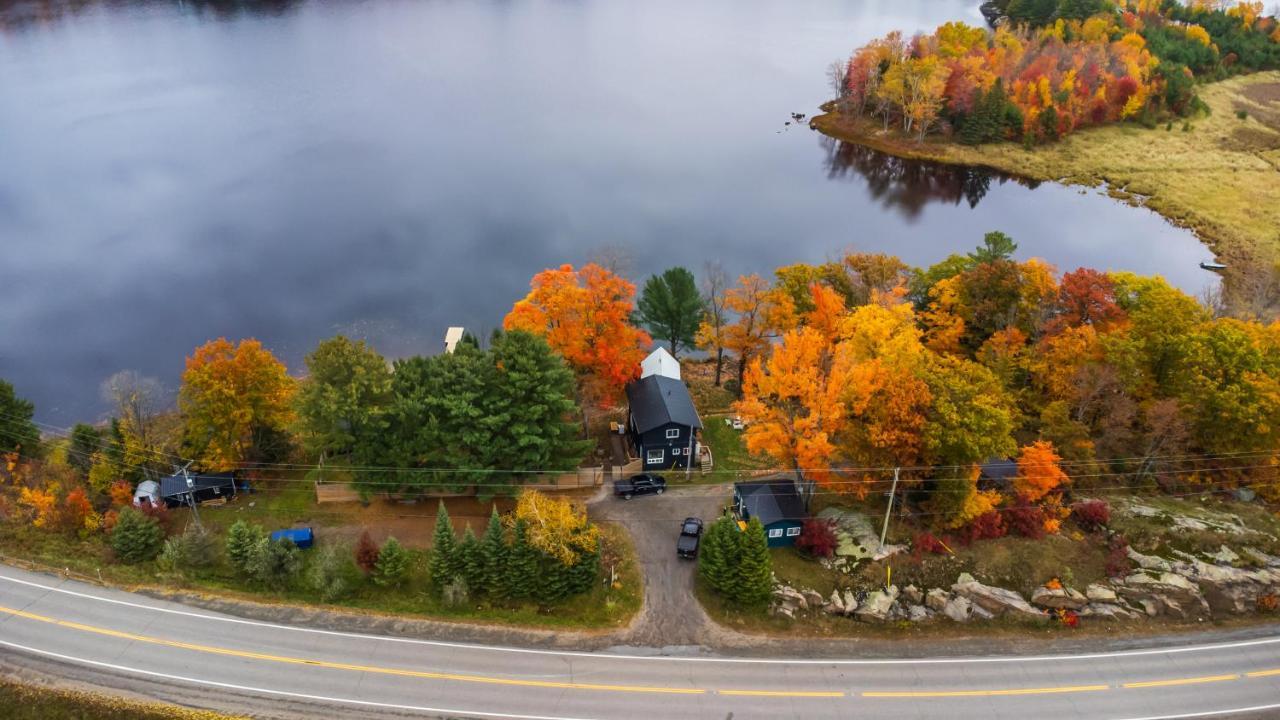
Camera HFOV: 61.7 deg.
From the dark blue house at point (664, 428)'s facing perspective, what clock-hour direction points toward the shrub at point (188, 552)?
The shrub is roughly at 2 o'clock from the dark blue house.

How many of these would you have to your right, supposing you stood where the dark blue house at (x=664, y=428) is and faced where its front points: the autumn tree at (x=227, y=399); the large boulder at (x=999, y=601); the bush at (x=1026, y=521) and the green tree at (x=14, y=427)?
2

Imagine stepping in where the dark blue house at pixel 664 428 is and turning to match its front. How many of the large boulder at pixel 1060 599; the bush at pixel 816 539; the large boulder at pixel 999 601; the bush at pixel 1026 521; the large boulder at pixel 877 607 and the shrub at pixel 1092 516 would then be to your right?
0

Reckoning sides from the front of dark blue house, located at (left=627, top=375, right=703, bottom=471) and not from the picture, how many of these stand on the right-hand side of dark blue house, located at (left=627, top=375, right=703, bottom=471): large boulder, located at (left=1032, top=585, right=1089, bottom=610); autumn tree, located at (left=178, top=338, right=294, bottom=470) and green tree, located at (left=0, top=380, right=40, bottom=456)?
2

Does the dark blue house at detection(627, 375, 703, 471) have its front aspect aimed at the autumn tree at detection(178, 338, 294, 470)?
no

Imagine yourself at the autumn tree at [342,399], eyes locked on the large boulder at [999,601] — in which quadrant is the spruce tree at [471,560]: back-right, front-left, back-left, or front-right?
front-right

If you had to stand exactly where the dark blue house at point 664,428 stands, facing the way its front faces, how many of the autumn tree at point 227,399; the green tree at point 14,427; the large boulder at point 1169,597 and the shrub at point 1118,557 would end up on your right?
2

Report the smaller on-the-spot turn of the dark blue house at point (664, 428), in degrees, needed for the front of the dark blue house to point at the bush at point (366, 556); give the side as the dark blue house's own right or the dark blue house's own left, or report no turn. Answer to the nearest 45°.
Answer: approximately 45° to the dark blue house's own right

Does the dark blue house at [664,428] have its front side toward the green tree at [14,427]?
no

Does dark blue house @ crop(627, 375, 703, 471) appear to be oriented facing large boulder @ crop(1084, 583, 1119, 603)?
no

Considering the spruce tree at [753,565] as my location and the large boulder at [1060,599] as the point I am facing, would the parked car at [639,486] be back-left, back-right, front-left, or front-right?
back-left

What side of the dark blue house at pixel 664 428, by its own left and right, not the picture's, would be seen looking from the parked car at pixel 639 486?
front

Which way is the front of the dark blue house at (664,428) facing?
toward the camera

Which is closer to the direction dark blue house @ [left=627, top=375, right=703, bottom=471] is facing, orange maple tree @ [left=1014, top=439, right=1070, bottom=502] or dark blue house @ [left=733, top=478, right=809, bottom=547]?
the dark blue house

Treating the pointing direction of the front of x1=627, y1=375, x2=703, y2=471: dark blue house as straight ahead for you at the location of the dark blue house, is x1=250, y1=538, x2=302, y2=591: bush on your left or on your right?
on your right

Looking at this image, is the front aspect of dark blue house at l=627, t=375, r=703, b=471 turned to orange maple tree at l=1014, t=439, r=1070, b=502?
no

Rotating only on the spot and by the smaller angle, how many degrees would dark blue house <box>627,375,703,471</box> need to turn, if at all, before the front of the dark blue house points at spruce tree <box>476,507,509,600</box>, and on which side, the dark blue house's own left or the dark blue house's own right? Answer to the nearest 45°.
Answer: approximately 45° to the dark blue house's own right

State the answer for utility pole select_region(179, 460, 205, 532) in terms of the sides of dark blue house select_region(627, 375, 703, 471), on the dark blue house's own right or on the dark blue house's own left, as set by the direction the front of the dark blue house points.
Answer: on the dark blue house's own right

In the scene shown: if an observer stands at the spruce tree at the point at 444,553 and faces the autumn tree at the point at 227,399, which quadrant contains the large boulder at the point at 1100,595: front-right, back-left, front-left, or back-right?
back-right

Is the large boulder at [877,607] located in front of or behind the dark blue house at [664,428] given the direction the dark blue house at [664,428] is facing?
in front
